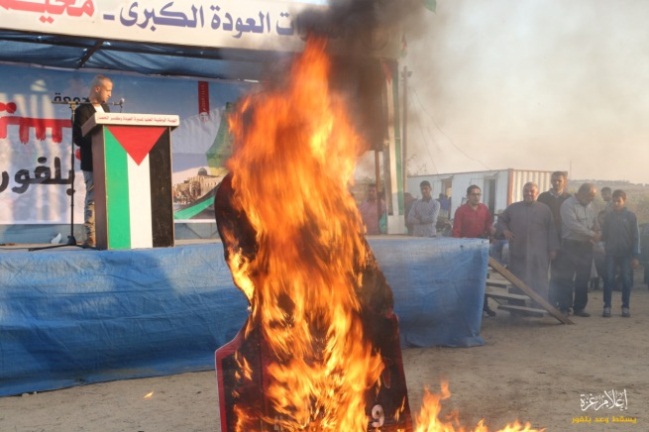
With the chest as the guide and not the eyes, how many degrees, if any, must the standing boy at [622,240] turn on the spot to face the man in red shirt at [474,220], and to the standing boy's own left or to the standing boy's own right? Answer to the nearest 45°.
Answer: approximately 45° to the standing boy's own right

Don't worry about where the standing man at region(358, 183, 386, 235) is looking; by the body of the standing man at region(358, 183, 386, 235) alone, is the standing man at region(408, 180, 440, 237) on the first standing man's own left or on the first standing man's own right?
on the first standing man's own left

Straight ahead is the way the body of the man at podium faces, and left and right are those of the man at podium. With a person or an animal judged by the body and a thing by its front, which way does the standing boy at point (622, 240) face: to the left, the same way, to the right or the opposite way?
to the right

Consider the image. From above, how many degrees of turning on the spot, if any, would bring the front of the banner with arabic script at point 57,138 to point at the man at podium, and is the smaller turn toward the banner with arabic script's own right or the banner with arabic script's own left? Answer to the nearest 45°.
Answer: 0° — it already faces them

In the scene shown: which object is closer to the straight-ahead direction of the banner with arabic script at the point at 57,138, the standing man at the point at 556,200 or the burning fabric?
the burning fabric

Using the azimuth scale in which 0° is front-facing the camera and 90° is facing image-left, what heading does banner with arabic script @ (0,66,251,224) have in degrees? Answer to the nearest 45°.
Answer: approximately 0°

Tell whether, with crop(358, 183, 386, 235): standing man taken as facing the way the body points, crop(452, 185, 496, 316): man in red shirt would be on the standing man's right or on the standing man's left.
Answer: on the standing man's left
